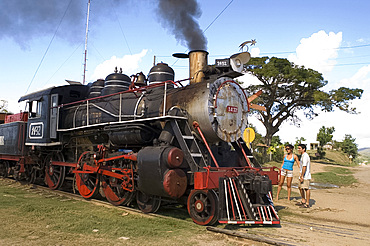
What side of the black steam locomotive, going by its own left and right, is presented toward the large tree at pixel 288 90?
left

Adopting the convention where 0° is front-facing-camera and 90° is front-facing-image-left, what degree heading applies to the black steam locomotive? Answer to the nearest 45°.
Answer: approximately 315°
